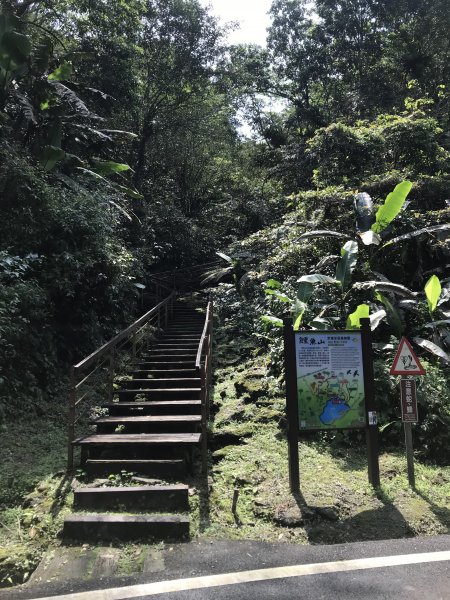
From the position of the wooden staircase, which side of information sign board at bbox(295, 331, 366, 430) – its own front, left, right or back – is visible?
right

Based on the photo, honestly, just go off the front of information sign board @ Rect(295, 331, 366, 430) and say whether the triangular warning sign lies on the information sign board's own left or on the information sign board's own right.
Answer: on the information sign board's own left

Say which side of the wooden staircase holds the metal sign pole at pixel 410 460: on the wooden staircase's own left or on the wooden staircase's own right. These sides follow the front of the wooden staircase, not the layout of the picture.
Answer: on the wooden staircase's own left

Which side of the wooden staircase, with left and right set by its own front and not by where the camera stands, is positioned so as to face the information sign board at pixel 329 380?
left

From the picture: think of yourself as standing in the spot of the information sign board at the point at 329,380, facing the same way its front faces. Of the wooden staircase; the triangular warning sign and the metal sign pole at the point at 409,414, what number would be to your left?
2

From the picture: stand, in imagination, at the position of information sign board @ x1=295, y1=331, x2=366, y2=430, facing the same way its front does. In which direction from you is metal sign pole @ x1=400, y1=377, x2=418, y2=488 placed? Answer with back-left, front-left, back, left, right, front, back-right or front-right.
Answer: left

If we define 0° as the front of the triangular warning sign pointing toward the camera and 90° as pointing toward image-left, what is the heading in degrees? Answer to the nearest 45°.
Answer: approximately 0°

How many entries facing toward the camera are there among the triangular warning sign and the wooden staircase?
2

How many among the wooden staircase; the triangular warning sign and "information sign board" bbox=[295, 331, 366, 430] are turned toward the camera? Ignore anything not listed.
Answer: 3

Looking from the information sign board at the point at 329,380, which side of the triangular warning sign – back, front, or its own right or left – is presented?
right

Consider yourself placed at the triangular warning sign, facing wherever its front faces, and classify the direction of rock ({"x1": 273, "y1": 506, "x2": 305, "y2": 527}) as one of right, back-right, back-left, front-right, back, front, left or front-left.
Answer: front-right
